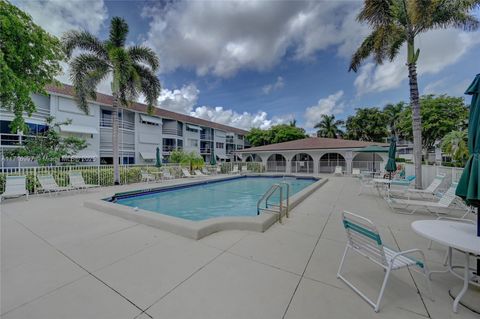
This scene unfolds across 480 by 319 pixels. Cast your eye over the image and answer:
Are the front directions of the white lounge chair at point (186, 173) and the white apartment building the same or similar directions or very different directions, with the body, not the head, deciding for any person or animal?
same or similar directions

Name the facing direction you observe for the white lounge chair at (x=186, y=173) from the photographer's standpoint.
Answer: facing the viewer and to the right of the viewer

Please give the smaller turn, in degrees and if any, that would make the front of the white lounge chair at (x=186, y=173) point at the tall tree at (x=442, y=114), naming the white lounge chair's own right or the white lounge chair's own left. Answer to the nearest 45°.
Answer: approximately 45° to the white lounge chair's own left

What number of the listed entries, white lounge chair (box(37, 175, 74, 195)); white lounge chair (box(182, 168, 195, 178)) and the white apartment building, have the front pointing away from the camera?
0

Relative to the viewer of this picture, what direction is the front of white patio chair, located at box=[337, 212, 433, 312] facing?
facing away from the viewer and to the right of the viewer

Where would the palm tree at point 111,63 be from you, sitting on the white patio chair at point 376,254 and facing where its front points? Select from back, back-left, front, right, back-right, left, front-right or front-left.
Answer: back-left

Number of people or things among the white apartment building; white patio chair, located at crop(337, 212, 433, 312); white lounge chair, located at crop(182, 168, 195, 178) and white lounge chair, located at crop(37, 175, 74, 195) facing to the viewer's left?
0

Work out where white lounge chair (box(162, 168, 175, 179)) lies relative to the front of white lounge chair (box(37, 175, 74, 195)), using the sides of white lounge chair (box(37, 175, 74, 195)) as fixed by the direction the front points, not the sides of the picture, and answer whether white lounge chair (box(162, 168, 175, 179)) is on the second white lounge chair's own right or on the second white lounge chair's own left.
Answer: on the second white lounge chair's own left

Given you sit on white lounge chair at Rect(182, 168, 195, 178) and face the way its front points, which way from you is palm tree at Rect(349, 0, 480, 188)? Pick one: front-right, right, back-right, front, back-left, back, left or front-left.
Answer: front

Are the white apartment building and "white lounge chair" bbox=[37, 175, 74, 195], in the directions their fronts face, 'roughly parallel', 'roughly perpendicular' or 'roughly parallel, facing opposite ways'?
roughly parallel

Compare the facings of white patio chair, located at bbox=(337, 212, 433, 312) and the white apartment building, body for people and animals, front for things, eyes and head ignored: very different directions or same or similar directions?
same or similar directions

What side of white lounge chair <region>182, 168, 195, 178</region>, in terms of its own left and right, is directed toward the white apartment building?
back

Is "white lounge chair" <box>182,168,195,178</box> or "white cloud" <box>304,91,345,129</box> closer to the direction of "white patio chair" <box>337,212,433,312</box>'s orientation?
the white cloud

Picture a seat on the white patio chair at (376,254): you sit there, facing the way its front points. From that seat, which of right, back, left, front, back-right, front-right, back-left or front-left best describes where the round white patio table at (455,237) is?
front

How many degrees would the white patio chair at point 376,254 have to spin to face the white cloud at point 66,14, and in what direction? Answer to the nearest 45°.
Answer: approximately 135° to its left

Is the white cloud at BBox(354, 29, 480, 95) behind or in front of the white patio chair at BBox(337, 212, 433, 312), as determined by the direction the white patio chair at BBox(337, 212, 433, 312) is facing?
in front

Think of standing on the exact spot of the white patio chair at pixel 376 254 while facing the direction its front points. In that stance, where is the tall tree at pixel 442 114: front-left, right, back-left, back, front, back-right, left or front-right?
front-left

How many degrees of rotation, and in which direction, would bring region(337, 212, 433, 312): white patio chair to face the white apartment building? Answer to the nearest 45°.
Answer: approximately 135° to its left
